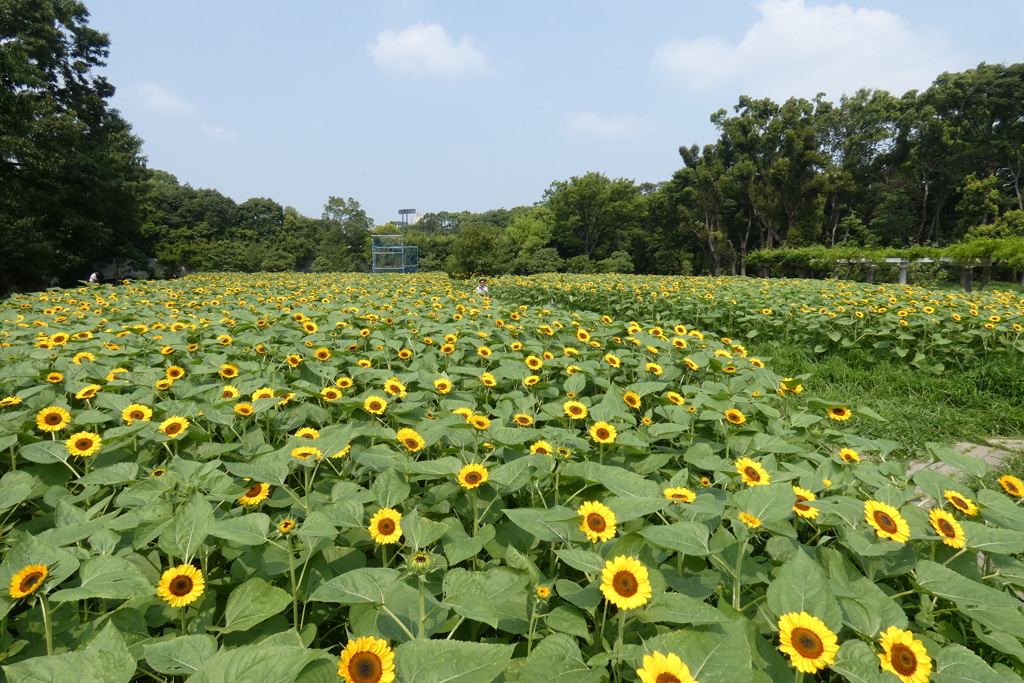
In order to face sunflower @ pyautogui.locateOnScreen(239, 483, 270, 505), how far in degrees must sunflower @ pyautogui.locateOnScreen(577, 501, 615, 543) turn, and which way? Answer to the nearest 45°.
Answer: approximately 90° to its right

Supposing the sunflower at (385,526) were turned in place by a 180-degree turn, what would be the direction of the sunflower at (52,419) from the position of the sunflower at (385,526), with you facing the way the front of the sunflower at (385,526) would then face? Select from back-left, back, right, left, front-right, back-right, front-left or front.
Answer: front-left

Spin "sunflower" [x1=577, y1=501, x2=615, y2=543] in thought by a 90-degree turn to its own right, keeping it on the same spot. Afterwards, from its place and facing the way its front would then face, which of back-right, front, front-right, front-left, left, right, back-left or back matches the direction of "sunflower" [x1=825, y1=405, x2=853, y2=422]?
back-right

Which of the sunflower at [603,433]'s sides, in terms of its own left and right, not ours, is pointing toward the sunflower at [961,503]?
left

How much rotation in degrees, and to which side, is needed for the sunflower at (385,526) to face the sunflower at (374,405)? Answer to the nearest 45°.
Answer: approximately 180°

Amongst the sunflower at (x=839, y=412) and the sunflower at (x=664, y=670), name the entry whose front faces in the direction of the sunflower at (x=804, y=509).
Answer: the sunflower at (x=839, y=412)

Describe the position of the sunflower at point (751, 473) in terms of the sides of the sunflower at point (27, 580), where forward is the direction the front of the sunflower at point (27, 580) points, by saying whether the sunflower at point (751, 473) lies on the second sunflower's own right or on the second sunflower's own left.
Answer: on the second sunflower's own left

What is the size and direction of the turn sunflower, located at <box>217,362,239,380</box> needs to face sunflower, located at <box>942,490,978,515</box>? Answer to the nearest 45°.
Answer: approximately 45° to its left
